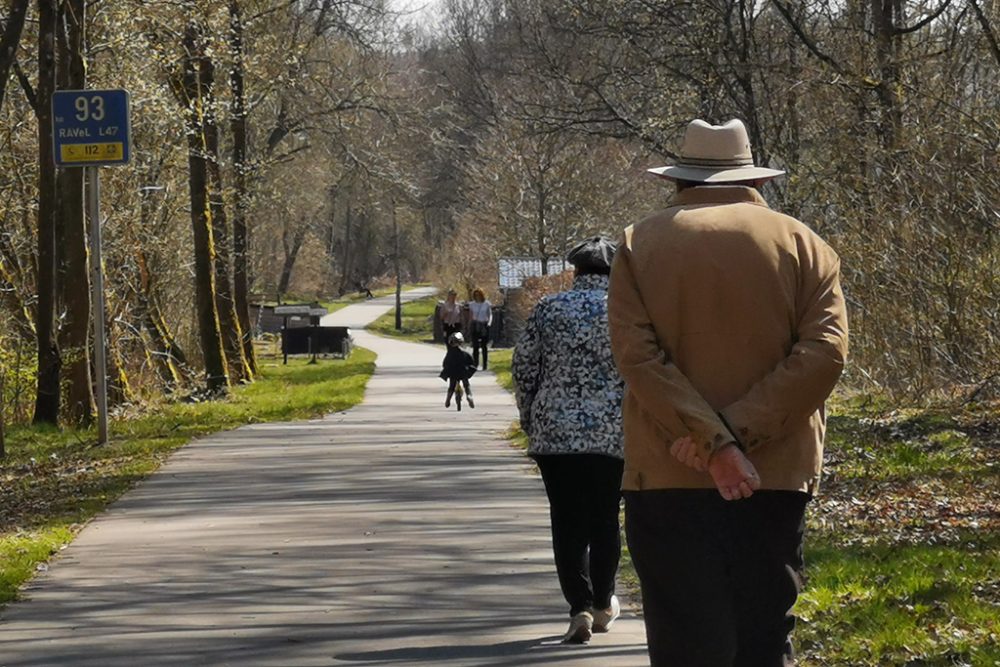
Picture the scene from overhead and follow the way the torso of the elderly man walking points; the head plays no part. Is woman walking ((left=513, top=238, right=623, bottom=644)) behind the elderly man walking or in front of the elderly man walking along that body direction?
in front

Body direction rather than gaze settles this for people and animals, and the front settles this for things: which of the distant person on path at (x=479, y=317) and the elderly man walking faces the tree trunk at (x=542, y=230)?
the elderly man walking

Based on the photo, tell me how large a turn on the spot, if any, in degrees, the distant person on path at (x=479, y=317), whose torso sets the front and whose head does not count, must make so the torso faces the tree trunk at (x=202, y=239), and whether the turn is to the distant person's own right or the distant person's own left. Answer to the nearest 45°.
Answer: approximately 45° to the distant person's own right

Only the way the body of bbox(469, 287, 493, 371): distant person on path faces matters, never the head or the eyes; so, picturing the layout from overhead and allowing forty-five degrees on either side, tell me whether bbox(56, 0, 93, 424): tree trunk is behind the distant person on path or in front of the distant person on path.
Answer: in front

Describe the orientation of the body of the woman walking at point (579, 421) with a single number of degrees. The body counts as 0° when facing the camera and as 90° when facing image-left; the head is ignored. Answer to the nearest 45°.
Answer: approximately 180°

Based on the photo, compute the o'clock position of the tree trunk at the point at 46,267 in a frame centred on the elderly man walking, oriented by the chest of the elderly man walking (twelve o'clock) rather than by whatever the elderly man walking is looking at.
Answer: The tree trunk is roughly at 11 o'clock from the elderly man walking.

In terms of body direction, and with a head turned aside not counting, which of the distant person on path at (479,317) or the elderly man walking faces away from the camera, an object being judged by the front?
the elderly man walking

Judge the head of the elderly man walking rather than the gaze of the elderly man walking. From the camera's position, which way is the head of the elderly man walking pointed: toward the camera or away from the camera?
away from the camera

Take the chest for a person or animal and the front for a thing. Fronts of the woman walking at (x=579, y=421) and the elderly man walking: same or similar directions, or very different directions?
same or similar directions

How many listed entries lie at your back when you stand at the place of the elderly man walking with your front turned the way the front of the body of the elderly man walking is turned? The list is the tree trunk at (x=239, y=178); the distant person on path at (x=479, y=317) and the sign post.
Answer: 0

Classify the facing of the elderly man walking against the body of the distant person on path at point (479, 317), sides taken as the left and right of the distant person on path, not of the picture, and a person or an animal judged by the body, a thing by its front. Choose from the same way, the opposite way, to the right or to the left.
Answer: the opposite way

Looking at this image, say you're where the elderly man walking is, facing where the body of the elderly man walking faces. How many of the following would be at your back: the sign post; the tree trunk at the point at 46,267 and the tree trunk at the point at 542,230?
0

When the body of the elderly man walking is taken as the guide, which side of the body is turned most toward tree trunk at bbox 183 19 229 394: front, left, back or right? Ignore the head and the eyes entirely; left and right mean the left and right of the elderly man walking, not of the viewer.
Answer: front

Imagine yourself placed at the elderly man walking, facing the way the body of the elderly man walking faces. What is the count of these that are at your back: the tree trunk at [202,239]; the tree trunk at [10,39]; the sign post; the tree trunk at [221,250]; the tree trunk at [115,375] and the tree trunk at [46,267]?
0

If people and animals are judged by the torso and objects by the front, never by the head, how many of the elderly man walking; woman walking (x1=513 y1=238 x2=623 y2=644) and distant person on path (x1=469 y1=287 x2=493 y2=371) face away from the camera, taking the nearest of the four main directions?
2

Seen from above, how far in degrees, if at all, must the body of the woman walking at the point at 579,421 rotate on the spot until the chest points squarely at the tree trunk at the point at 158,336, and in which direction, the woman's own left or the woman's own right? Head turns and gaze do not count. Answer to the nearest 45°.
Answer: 0° — they already face it

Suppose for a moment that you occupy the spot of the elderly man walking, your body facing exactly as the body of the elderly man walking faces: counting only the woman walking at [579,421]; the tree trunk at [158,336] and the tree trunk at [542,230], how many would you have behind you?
0

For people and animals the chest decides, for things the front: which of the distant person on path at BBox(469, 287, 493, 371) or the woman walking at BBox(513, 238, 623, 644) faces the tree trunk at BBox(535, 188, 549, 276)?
the woman walking

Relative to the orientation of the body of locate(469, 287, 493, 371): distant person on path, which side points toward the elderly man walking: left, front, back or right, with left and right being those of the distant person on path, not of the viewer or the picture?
front

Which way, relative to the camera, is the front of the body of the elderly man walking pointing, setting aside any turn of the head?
away from the camera

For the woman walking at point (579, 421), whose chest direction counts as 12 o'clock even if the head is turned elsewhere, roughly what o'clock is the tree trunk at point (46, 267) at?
The tree trunk is roughly at 11 o'clock from the woman walking.
